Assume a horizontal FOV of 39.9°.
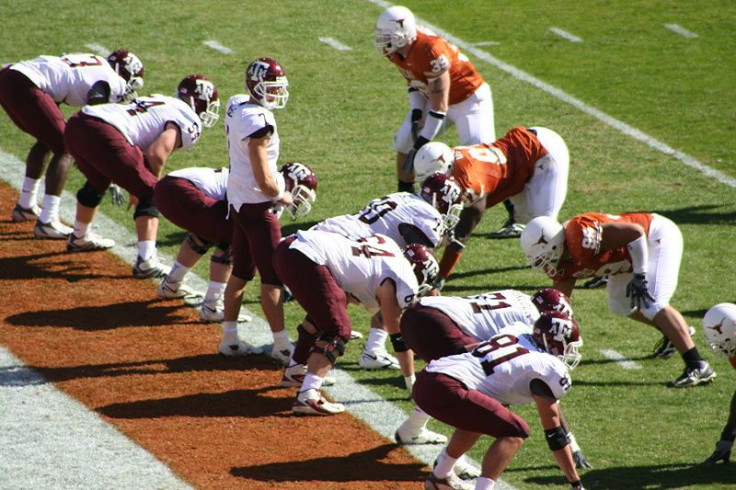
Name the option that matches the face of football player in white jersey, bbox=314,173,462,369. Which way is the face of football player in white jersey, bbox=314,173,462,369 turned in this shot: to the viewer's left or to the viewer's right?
to the viewer's right

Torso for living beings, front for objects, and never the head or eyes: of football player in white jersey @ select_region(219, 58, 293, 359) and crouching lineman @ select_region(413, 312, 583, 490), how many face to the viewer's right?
2

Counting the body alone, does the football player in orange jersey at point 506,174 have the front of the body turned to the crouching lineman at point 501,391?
no

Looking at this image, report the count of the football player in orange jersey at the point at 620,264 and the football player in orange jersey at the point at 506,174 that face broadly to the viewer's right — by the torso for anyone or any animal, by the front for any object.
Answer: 0

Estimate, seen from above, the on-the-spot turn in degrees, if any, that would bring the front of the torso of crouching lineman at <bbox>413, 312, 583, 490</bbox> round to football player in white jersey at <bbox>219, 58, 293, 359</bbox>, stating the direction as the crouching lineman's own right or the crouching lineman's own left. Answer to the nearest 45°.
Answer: approximately 135° to the crouching lineman's own left

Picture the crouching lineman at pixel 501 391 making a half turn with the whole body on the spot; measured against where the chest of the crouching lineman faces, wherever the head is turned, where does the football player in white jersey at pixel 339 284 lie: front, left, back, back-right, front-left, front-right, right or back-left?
front-right

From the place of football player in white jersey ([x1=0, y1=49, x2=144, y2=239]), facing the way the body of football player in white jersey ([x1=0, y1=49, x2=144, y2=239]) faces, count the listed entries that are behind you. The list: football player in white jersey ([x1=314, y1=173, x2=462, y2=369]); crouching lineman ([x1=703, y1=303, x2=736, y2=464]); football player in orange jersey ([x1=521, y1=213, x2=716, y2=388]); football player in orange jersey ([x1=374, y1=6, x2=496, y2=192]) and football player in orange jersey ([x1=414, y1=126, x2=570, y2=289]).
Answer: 0

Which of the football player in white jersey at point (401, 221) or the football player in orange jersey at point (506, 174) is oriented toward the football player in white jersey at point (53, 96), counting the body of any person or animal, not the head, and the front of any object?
the football player in orange jersey

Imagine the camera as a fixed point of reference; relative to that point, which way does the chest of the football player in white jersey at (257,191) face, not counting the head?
to the viewer's right

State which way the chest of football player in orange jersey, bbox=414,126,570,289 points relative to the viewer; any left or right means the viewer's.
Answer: facing to the left of the viewer

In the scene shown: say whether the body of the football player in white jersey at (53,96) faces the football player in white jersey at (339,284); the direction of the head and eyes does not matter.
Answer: no

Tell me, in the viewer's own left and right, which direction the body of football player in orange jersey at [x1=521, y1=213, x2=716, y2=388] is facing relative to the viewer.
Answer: facing to the left of the viewer

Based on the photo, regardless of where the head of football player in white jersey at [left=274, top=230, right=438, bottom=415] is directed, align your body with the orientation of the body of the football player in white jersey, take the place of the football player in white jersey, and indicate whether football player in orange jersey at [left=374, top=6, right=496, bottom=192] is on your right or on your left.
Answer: on your left

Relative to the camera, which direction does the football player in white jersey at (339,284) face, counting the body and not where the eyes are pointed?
to the viewer's right

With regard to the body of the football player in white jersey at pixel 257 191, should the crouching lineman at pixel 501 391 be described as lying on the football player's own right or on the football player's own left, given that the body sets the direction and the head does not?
on the football player's own right

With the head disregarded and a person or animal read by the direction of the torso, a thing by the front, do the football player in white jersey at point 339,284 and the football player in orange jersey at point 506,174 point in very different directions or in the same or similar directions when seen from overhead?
very different directions

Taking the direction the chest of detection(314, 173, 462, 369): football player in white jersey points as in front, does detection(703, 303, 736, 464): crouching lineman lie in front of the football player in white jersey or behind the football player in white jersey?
in front
